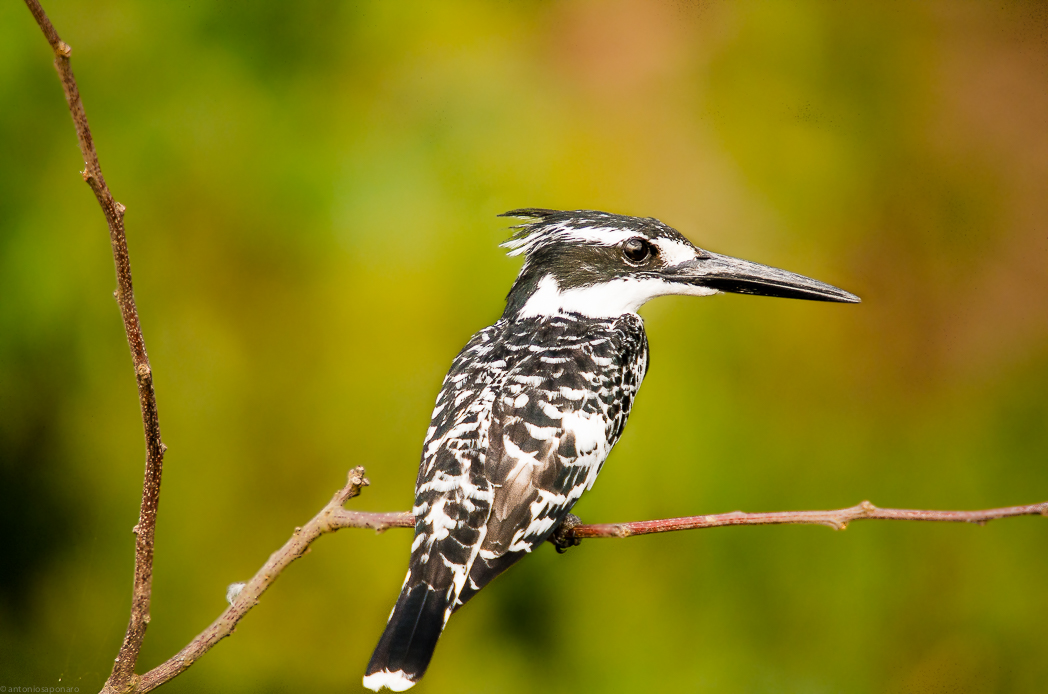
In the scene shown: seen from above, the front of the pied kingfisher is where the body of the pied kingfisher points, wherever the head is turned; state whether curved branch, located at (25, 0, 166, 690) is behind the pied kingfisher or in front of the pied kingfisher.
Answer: behind

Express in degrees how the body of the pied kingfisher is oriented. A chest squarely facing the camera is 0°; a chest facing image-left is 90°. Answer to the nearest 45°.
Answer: approximately 225°
